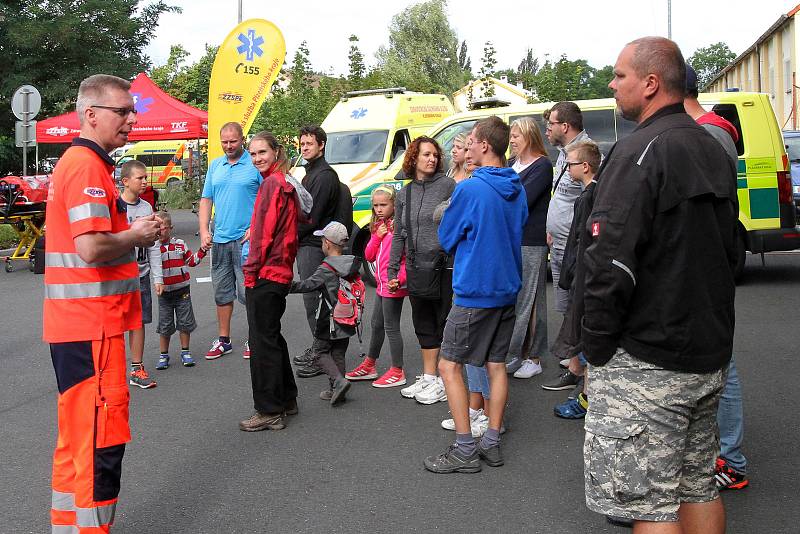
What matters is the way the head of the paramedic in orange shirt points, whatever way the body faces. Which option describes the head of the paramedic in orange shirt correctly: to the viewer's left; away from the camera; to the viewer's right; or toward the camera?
to the viewer's right

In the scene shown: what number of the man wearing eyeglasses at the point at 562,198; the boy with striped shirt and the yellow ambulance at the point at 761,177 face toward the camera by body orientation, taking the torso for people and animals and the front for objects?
1

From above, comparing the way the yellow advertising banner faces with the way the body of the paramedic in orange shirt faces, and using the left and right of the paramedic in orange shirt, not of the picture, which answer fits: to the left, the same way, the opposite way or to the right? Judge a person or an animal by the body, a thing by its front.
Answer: to the right

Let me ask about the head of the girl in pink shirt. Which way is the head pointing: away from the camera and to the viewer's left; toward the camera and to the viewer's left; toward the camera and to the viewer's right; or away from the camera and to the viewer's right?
toward the camera and to the viewer's left

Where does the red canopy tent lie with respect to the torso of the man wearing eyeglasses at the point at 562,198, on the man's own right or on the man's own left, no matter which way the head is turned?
on the man's own right

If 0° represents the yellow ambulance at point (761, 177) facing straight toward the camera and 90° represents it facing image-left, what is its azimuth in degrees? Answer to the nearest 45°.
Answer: approximately 90°

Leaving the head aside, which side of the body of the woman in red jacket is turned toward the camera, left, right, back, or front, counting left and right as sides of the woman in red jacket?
left

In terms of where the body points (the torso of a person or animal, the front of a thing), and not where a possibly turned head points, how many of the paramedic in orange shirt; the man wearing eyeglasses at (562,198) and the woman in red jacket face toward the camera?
0

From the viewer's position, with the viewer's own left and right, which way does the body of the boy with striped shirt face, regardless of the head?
facing the viewer

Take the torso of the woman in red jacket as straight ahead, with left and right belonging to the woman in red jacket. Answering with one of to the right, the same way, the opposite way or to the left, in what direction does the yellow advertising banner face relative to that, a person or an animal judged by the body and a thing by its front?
to the left

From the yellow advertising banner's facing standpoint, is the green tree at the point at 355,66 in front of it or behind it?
behind

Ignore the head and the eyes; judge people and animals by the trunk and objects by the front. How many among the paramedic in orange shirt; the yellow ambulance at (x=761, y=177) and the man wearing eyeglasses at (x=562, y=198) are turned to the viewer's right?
1

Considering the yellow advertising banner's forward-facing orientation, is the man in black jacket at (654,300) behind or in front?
in front

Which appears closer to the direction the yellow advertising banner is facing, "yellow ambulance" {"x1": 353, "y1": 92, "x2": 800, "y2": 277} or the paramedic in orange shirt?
the paramedic in orange shirt
